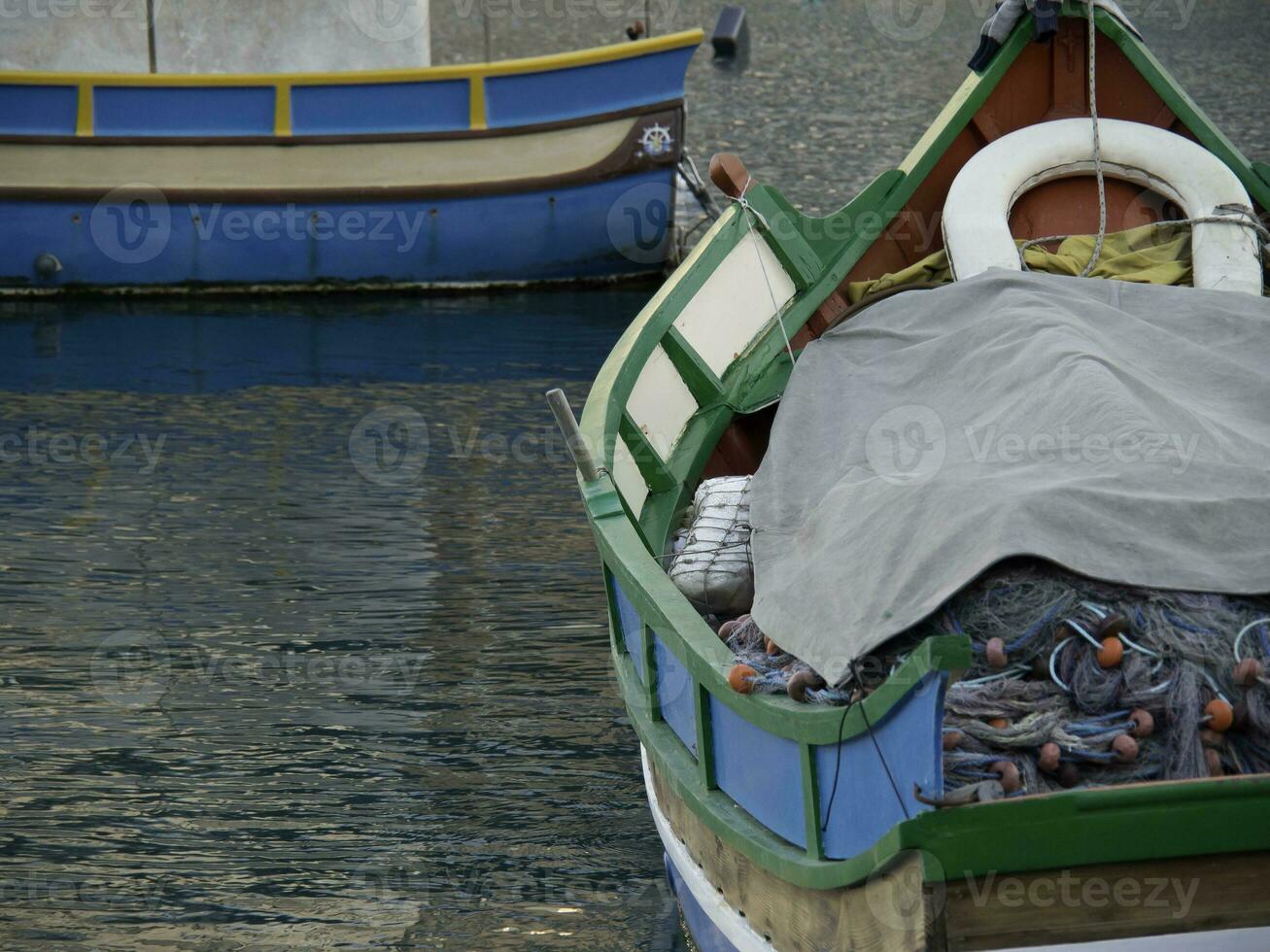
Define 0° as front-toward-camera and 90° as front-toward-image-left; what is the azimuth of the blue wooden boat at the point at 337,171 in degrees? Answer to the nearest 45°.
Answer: approximately 270°

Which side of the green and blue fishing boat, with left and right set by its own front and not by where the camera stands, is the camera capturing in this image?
back

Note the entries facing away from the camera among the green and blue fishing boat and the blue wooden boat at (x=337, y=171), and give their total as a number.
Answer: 1

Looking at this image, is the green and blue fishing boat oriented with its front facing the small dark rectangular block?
yes

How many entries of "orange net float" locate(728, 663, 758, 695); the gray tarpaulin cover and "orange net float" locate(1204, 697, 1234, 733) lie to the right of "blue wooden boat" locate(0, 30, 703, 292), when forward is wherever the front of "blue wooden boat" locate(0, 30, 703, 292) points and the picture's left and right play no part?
3

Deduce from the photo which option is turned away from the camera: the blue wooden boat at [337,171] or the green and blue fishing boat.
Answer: the green and blue fishing boat

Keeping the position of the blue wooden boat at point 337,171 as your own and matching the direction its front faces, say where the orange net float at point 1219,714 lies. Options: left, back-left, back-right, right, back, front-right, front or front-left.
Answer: right

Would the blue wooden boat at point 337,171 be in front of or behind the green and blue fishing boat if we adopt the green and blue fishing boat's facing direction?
in front

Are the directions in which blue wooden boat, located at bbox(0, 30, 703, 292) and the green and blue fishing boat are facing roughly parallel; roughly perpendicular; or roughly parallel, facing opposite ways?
roughly perpendicular
